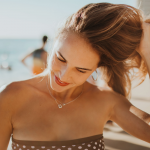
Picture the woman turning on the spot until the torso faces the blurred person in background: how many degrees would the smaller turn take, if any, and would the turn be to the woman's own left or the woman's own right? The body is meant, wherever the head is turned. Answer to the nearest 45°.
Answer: approximately 180°

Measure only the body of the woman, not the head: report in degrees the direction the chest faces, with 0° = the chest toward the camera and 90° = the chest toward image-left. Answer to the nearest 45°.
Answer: approximately 0°
